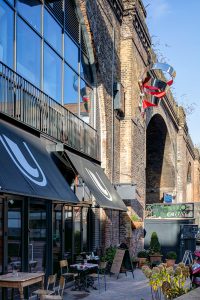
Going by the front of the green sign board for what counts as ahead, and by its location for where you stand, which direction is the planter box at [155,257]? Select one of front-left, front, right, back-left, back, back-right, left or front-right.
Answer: front

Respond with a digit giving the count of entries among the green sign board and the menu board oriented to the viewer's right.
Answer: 0

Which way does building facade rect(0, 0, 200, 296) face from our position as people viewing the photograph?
facing the viewer and to the right of the viewer

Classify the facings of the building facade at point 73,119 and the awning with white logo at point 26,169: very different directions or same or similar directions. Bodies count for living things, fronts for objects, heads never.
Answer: same or similar directions

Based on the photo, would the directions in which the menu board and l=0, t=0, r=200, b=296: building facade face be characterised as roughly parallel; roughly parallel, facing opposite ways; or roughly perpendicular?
roughly perpendicular

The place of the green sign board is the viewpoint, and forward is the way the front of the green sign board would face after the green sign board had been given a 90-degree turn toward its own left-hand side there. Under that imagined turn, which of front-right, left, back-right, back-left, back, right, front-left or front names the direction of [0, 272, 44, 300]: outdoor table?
right

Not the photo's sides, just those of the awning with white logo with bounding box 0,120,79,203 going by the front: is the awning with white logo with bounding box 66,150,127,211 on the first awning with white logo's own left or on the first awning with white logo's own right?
on the first awning with white logo's own left

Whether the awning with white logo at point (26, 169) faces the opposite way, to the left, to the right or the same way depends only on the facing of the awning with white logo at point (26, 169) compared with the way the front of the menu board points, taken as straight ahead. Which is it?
to the left

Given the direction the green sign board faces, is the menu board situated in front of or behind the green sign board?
in front

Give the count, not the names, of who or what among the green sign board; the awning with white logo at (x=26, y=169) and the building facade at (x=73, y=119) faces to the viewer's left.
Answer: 0

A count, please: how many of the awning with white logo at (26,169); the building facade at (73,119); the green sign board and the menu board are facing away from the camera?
0

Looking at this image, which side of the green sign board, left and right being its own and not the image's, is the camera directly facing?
front

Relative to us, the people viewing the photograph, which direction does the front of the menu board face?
facing the viewer and to the left of the viewer
